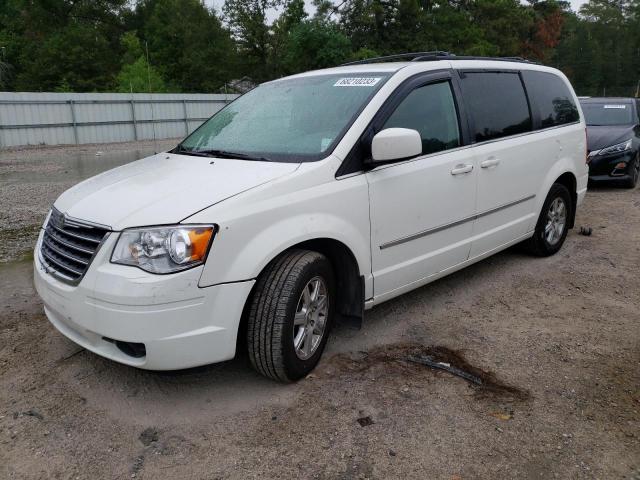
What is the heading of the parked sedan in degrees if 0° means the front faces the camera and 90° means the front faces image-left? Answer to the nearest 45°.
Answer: approximately 45°

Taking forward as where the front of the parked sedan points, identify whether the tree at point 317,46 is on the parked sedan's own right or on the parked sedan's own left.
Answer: on the parked sedan's own right

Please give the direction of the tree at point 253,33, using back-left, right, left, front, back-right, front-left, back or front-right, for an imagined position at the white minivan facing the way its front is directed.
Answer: back-right

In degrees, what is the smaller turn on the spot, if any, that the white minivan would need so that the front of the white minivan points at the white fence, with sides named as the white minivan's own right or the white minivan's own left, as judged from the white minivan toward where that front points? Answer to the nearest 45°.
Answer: approximately 135° to the white minivan's own right

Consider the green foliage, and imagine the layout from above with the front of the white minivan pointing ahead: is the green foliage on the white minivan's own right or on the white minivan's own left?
on the white minivan's own right

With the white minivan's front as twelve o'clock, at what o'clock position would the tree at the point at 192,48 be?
The tree is roughly at 4 o'clock from the white minivan.

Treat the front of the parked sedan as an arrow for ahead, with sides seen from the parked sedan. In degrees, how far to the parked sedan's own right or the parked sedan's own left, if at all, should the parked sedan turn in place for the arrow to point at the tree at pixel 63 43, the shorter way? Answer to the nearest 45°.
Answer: approximately 90° to the parked sedan's own right

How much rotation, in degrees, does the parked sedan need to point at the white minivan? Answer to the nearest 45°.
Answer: approximately 45° to its left

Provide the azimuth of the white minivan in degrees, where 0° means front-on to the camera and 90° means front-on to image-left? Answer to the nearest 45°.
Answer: approximately 45°

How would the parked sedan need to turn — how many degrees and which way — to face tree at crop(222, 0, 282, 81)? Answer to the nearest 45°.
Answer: approximately 90° to its right

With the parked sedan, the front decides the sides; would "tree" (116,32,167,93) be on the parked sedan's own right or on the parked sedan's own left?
on the parked sedan's own right
